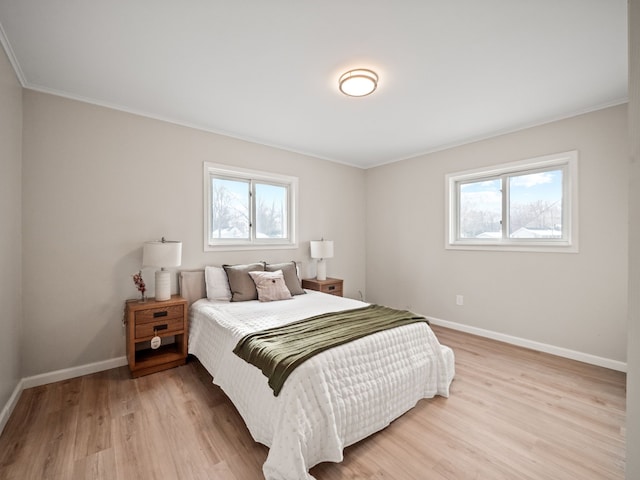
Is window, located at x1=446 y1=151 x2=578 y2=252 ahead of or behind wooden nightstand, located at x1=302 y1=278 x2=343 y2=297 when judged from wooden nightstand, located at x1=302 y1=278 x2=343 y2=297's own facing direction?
ahead

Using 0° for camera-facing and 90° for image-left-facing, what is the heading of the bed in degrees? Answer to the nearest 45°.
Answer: approximately 315°

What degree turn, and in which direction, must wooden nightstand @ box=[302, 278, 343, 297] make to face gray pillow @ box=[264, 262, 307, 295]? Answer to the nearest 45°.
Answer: approximately 90° to its right

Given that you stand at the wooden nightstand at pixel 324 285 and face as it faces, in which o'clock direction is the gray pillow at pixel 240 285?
The gray pillow is roughly at 3 o'clock from the wooden nightstand.

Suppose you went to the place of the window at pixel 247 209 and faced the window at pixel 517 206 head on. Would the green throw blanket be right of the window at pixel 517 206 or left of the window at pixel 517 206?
right

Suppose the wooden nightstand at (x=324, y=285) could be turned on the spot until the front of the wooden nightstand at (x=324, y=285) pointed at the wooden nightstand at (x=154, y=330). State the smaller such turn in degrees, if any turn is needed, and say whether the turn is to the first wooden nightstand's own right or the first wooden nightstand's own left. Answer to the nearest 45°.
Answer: approximately 90° to the first wooden nightstand's own right

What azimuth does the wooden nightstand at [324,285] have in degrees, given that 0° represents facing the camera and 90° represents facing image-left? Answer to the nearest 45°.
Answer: approximately 315°

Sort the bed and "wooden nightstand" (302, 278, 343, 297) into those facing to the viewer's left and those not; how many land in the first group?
0

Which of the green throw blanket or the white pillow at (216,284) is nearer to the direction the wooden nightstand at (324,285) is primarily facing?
the green throw blanket

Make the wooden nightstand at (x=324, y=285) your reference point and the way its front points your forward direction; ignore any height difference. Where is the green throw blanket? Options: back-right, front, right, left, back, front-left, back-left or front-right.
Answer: front-right

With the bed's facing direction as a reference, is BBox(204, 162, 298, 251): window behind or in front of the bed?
behind
